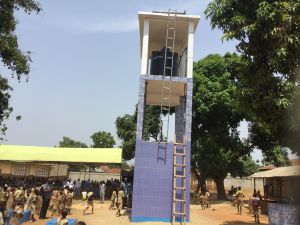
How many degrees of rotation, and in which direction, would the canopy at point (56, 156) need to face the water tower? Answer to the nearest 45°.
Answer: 0° — it already faces it

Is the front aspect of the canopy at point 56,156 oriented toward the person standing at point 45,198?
yes

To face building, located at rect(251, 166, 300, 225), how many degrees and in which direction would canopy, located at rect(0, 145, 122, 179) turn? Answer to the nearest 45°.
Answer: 0° — it already faces it

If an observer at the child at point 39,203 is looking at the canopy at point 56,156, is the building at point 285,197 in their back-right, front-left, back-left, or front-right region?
back-right

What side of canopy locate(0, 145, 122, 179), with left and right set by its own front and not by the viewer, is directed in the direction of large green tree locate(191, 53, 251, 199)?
left

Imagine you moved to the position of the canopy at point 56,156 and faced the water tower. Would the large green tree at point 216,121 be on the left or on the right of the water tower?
left

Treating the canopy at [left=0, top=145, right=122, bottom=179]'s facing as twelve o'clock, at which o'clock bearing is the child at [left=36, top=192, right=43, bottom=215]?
The child is roughly at 12 o'clock from the canopy.

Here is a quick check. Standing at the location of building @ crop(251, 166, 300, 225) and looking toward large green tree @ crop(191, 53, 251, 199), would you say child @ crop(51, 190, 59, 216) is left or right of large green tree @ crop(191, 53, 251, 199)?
left

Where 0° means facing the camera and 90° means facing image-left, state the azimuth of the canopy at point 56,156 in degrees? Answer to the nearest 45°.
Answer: approximately 0°
